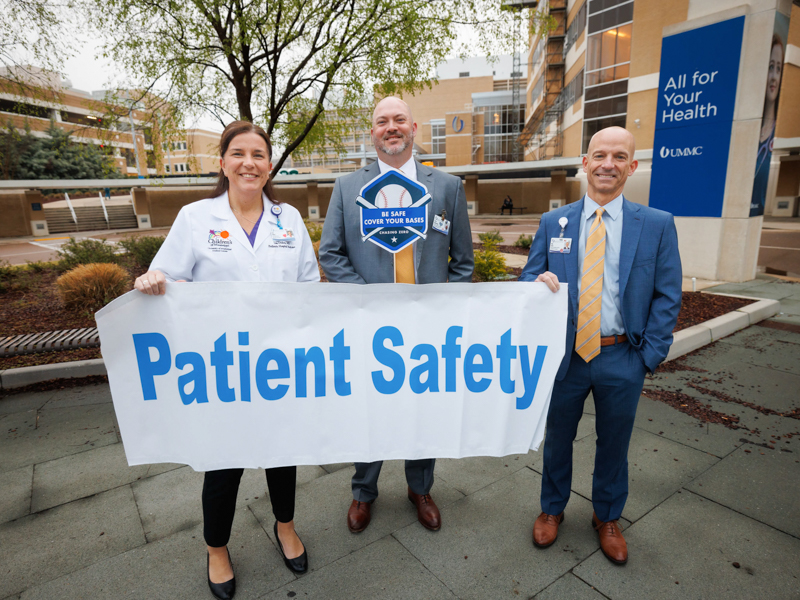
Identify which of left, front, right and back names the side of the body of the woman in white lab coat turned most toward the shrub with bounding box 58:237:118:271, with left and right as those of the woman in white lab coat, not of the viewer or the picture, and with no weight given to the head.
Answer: back

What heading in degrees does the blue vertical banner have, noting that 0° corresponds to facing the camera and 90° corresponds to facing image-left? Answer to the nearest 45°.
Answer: approximately 45°

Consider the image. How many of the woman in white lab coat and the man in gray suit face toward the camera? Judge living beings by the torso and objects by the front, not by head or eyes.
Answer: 2

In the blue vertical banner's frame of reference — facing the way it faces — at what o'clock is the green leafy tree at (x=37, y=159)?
The green leafy tree is roughly at 2 o'clock from the blue vertical banner.

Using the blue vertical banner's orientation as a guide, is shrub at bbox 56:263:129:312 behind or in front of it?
in front
